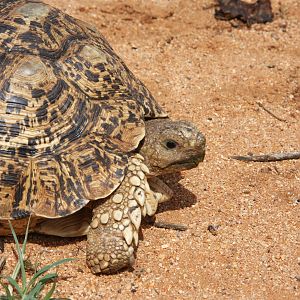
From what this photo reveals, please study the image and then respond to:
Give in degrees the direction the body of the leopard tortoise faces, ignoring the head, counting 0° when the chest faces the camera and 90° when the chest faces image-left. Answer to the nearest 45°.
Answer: approximately 270°

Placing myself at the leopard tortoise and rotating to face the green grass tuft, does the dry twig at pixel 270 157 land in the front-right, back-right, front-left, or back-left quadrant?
back-left

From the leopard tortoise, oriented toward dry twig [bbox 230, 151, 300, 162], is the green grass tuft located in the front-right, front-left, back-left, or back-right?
back-right

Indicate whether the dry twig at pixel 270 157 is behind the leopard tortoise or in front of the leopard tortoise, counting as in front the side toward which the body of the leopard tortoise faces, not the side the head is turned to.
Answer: in front

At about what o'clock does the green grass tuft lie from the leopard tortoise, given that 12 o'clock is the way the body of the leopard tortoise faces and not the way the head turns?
The green grass tuft is roughly at 4 o'clock from the leopard tortoise.

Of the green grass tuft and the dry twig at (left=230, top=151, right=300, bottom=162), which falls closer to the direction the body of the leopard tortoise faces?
the dry twig
